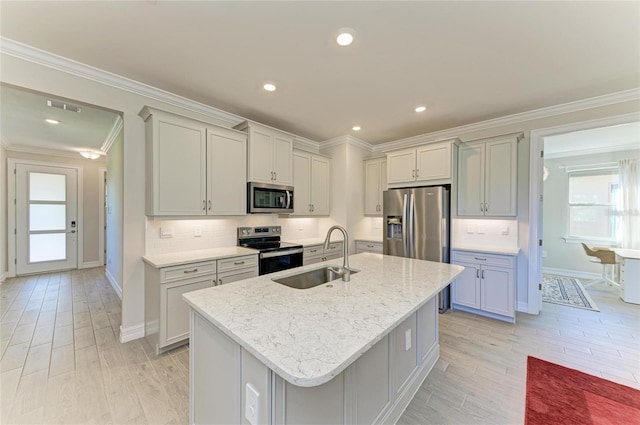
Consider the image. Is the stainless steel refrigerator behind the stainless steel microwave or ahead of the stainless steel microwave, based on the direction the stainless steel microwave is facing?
ahead

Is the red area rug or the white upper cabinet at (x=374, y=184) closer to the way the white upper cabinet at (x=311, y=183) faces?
the red area rug

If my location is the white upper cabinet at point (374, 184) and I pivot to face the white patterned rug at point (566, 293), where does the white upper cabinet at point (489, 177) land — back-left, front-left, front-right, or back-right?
front-right

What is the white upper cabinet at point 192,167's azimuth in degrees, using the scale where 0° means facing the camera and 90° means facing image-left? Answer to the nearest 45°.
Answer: approximately 315°

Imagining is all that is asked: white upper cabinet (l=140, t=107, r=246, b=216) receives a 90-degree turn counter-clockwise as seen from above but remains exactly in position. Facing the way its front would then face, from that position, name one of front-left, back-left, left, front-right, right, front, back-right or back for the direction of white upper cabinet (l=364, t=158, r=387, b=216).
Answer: front-right

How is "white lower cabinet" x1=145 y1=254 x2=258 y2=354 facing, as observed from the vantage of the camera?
facing the viewer and to the right of the viewer

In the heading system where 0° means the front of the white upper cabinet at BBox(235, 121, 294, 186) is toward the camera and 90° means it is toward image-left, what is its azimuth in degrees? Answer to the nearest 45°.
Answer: approximately 315°

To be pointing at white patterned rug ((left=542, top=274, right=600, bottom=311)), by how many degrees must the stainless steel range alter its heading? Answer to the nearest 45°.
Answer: approximately 45° to its left

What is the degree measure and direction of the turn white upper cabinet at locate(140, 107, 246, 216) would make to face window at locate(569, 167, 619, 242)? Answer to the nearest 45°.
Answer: approximately 45° to its left

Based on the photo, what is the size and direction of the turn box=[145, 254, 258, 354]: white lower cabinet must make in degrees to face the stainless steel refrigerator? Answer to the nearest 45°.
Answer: approximately 45° to its left

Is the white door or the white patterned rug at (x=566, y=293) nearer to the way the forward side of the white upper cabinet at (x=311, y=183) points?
the white patterned rug

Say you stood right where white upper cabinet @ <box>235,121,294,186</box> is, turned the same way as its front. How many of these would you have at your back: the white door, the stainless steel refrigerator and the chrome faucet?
1

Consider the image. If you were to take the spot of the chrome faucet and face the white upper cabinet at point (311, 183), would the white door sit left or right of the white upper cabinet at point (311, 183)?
left

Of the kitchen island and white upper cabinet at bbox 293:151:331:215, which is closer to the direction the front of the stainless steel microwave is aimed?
the kitchen island
